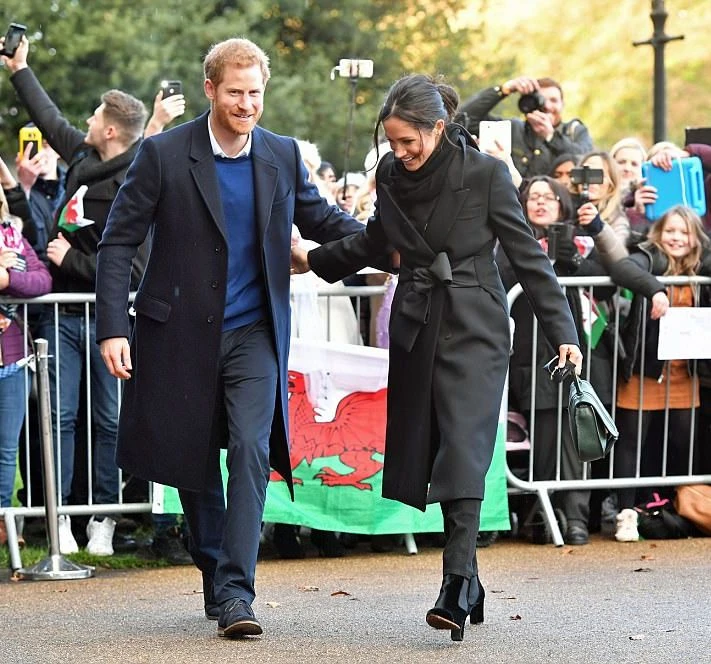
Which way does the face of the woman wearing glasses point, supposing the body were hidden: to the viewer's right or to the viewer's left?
to the viewer's left

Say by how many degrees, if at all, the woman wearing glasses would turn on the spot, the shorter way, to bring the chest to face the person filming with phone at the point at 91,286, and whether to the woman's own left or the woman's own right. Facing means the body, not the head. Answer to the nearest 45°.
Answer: approximately 90° to the woman's own right

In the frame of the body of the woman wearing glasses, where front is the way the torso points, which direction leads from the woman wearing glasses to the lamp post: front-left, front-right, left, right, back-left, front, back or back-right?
back

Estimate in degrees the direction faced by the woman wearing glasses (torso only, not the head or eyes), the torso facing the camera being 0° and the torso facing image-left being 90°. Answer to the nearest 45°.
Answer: approximately 0°

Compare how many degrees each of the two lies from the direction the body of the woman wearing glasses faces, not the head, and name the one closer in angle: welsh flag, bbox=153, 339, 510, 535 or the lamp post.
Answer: the welsh flag
